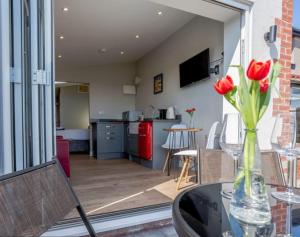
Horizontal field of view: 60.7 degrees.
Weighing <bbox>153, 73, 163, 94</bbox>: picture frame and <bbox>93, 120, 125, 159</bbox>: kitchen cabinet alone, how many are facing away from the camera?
0

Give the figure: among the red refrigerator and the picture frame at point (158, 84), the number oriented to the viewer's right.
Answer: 0

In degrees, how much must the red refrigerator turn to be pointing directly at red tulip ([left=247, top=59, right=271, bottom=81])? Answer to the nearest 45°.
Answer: approximately 45° to its left

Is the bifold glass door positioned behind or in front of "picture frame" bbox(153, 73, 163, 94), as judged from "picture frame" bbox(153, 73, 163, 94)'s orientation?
in front

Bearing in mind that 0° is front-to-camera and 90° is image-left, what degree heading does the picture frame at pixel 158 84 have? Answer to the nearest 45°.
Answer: approximately 45°

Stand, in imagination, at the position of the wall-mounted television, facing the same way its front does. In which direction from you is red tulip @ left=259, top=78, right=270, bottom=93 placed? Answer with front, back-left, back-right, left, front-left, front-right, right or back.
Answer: front-left

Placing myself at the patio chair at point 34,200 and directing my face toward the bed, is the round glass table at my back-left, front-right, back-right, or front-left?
back-right

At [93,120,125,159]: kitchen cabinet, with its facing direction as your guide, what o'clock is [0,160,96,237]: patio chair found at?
The patio chair is roughly at 12 o'clock from the kitchen cabinet.

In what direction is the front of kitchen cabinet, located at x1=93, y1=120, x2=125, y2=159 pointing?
toward the camera

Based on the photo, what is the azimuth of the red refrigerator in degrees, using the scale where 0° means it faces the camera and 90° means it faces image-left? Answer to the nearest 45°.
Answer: approximately 45°

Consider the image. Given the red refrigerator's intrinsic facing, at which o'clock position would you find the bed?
The bed is roughly at 3 o'clock from the red refrigerator.
